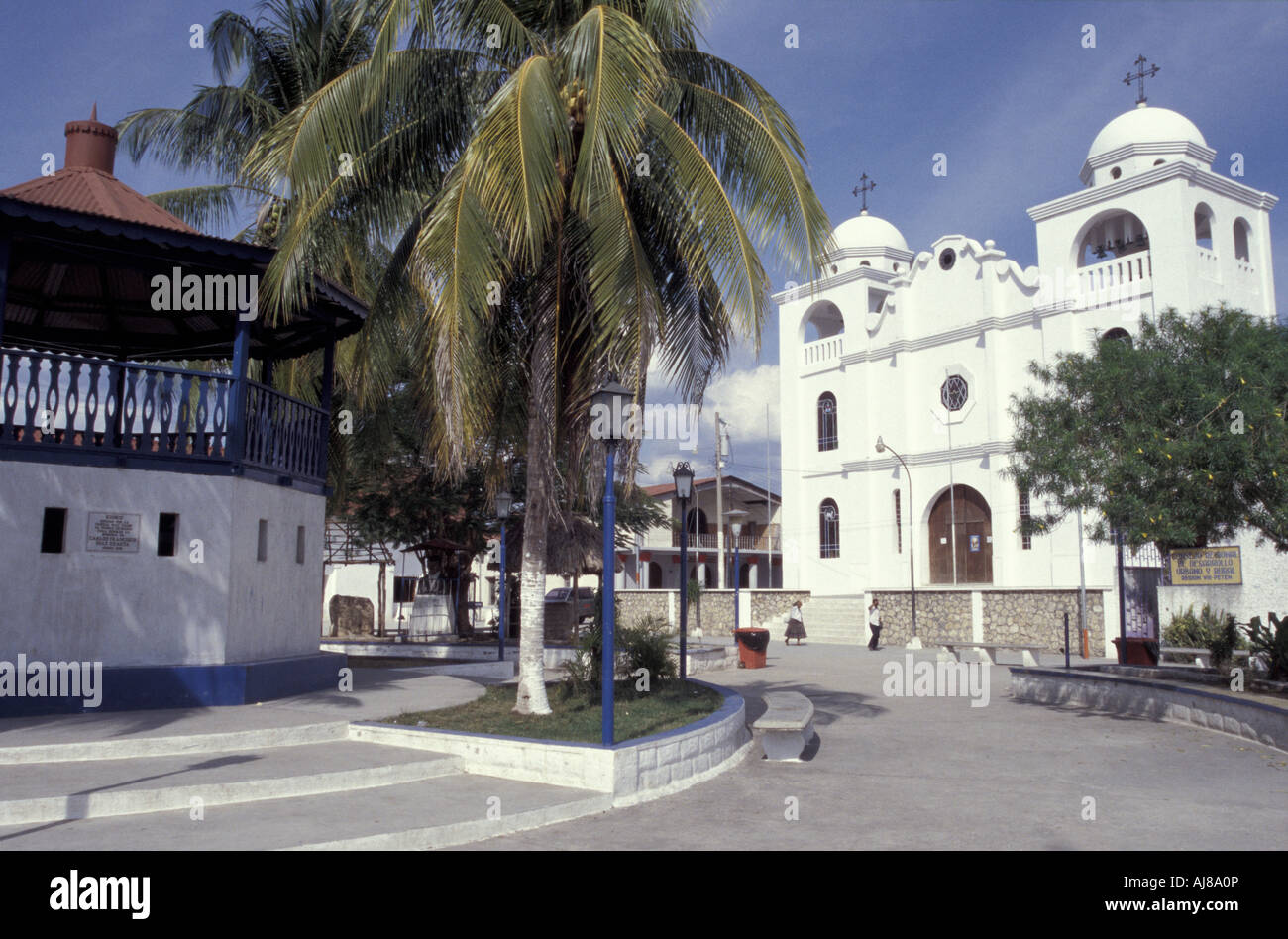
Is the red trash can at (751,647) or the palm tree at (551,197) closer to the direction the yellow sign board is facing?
the palm tree

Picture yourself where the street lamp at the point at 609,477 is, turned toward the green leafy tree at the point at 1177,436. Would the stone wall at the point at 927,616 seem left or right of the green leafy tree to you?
left

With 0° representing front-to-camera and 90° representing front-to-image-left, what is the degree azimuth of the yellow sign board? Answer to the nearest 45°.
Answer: approximately 0°

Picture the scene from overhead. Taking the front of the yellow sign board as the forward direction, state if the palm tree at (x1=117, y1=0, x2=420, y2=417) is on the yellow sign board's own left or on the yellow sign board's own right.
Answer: on the yellow sign board's own right

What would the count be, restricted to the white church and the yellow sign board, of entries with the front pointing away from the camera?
0

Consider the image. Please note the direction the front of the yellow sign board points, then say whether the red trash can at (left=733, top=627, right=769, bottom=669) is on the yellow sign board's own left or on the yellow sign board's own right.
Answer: on the yellow sign board's own right

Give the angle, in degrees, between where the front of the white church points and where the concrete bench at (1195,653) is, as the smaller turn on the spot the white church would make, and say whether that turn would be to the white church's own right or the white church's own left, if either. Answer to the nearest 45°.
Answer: approximately 45° to the white church's own left

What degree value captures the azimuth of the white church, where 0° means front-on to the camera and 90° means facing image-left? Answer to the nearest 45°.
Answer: approximately 45°
